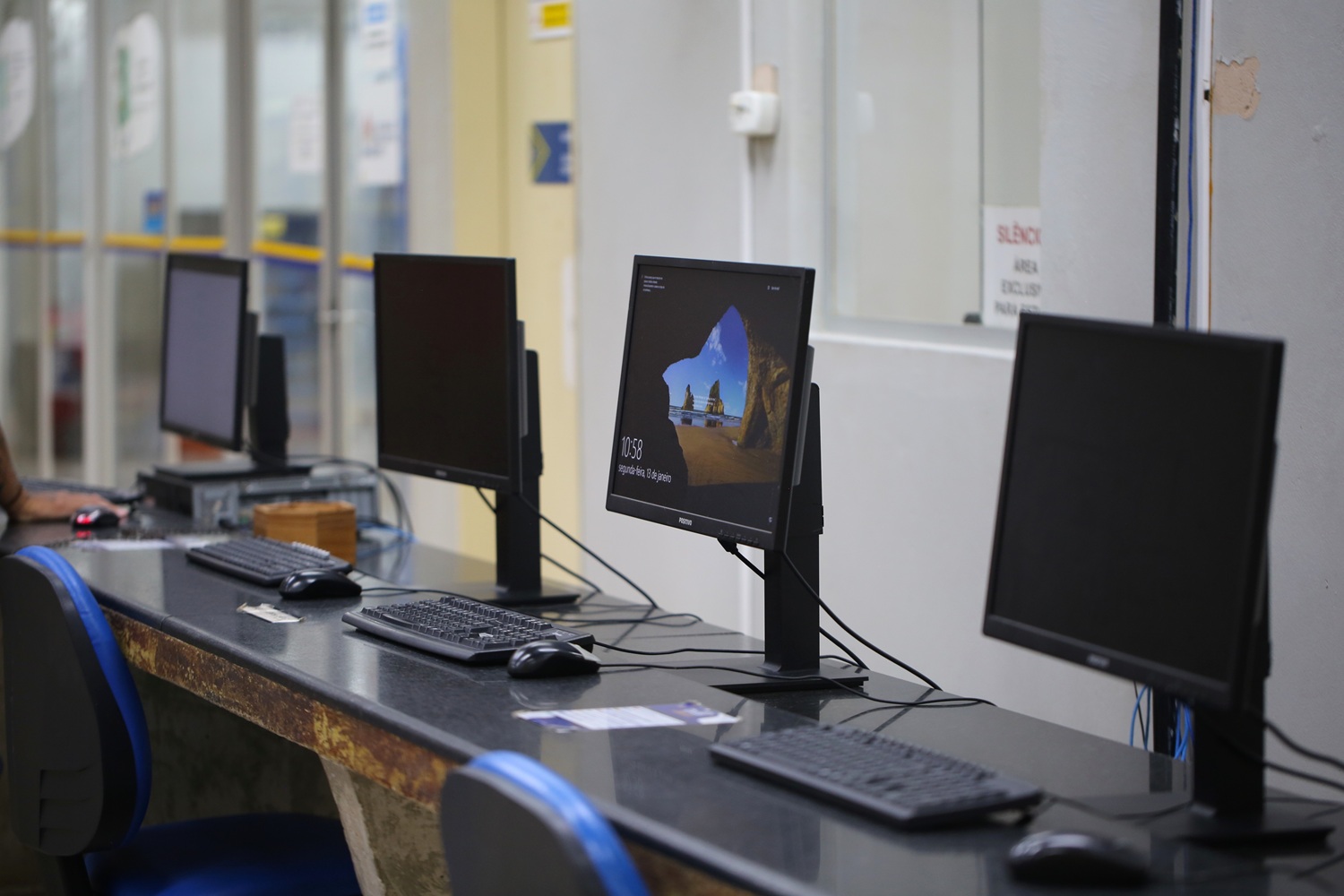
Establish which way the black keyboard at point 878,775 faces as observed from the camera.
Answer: facing the viewer and to the left of the viewer

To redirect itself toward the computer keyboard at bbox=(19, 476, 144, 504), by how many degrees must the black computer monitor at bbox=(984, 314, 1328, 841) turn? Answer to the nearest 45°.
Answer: approximately 90° to its right

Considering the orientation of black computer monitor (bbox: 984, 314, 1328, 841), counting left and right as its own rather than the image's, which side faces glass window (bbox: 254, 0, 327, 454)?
right

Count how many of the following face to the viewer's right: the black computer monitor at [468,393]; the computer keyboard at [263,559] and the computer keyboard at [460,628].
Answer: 0

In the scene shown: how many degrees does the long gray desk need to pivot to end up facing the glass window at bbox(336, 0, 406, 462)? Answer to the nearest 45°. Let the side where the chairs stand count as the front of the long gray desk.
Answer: approximately 135° to its right

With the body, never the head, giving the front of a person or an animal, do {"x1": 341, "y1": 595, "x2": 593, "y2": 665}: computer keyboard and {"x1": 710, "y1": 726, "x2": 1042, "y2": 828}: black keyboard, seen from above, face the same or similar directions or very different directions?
same or similar directions

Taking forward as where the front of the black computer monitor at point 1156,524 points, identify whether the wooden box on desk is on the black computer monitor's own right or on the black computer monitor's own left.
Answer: on the black computer monitor's own right

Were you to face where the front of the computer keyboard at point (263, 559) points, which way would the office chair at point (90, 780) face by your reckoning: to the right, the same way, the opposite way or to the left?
the opposite way

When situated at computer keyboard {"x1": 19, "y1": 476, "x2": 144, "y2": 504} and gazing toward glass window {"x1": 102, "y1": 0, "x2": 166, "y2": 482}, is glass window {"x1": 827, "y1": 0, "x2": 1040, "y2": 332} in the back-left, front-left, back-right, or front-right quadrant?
back-right
